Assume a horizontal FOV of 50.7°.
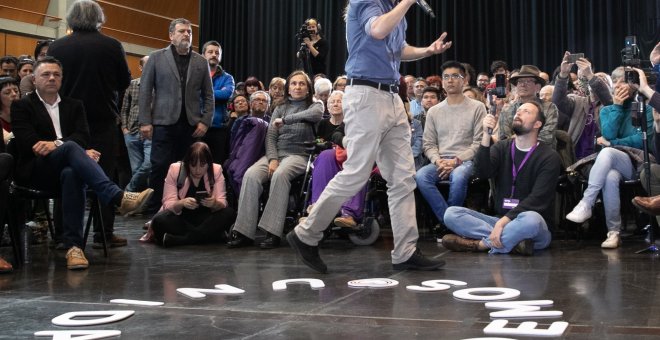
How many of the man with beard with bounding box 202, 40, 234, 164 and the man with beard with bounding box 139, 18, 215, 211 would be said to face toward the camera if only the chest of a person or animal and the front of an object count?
2

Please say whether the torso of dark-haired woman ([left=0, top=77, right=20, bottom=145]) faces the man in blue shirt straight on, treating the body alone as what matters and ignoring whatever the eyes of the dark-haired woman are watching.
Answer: yes

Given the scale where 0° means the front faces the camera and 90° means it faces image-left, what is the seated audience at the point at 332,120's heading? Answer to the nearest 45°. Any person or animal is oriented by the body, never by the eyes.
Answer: approximately 0°

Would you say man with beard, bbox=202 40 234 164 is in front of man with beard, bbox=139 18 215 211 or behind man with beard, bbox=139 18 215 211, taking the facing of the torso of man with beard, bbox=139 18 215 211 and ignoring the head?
behind

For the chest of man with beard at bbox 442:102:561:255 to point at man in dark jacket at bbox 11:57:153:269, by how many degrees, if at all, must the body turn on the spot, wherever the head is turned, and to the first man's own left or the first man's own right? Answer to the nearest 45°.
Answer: approximately 45° to the first man's own right

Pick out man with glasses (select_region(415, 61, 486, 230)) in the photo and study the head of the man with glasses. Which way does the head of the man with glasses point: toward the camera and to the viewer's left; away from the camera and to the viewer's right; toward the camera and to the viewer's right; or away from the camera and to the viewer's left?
toward the camera and to the viewer's left

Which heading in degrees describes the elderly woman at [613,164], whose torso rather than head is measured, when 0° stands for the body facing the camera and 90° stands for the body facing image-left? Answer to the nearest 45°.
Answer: approximately 45°

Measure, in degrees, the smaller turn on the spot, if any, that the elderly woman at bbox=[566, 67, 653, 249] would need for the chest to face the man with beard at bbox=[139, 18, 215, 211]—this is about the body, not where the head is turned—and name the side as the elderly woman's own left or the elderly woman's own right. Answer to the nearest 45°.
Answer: approximately 45° to the elderly woman's own right

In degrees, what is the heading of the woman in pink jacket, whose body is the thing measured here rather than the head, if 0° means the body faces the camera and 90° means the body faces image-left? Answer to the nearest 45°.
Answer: approximately 0°

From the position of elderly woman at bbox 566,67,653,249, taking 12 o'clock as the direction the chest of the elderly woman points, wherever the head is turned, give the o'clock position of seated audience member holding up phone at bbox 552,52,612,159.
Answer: The seated audience member holding up phone is roughly at 4 o'clock from the elderly woman.

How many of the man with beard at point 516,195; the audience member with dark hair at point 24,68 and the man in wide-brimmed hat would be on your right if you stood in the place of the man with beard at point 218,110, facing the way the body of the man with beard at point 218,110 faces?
1
